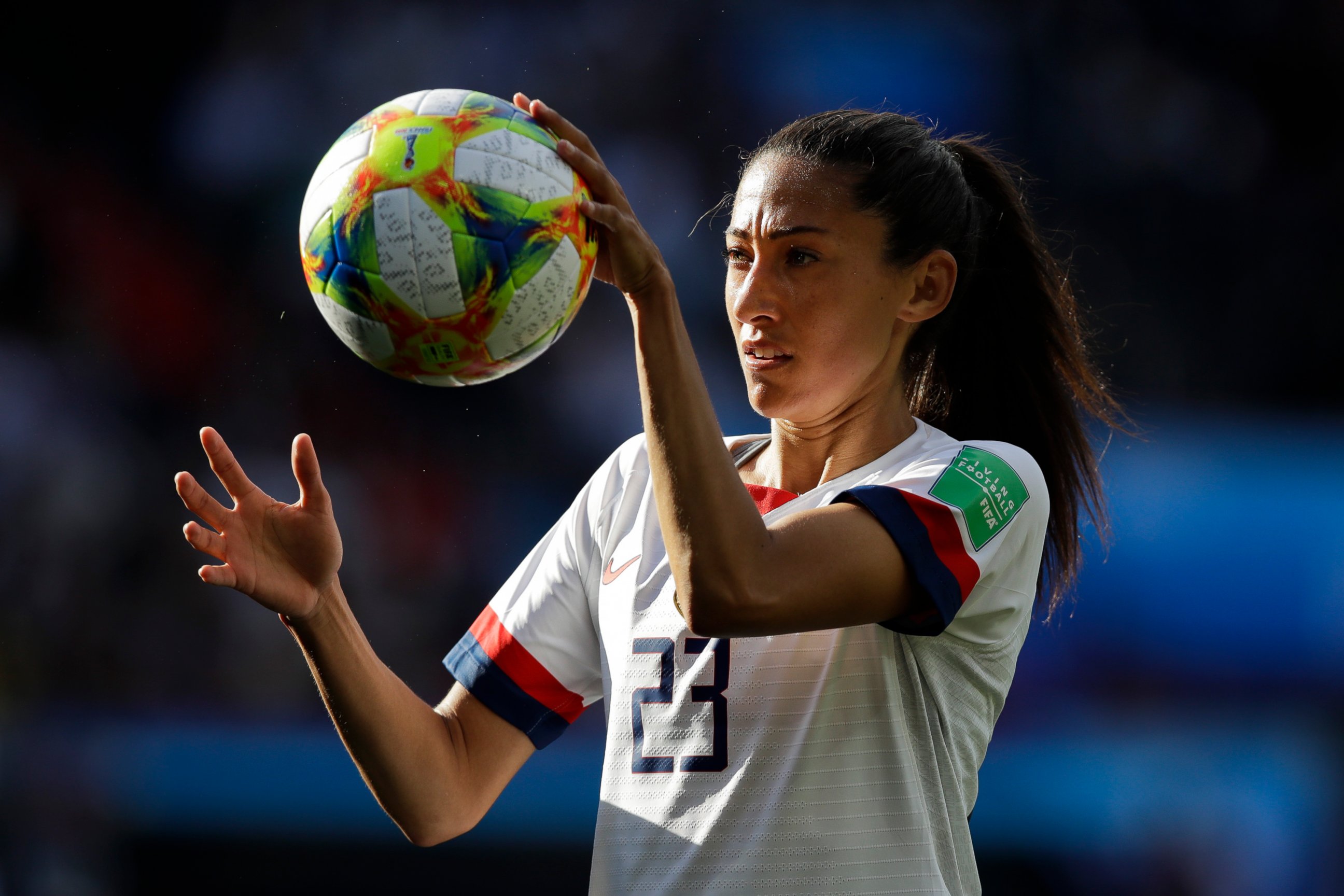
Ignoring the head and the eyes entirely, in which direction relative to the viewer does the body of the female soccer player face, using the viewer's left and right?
facing the viewer and to the left of the viewer

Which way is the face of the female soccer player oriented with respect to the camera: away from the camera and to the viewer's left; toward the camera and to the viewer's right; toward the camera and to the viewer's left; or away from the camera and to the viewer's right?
toward the camera and to the viewer's left
